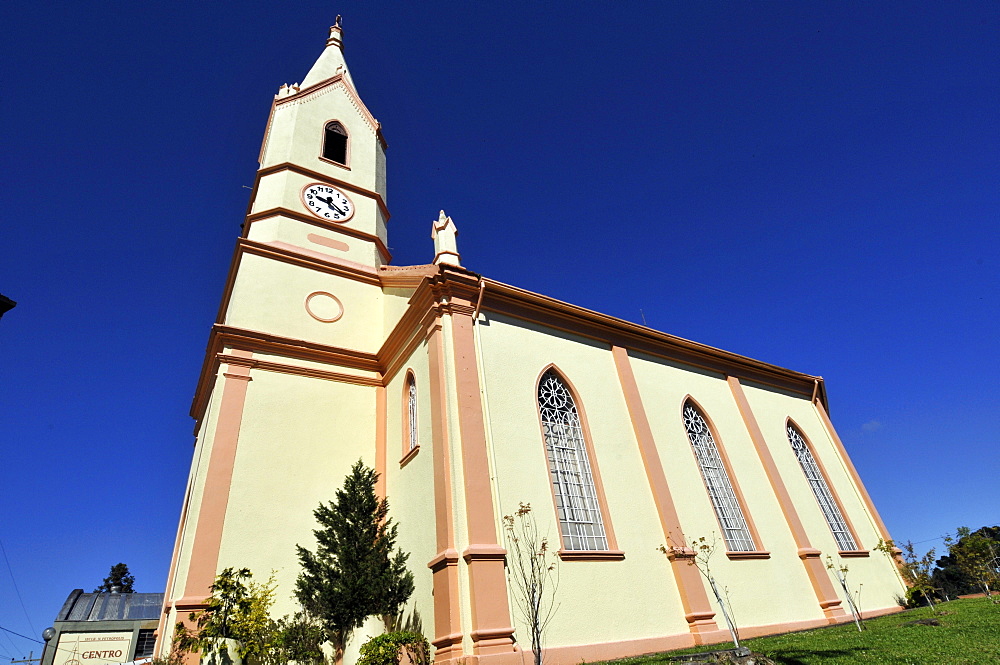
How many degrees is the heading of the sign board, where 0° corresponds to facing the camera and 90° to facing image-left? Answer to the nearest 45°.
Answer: approximately 0°

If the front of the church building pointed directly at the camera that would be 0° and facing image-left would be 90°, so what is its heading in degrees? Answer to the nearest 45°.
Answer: approximately 45°

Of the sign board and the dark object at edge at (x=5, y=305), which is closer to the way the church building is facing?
the dark object at edge

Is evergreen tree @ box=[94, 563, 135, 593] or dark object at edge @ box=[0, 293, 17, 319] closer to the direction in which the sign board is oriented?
the dark object at edge

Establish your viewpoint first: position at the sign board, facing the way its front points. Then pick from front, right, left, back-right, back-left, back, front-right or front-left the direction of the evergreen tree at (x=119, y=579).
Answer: back
